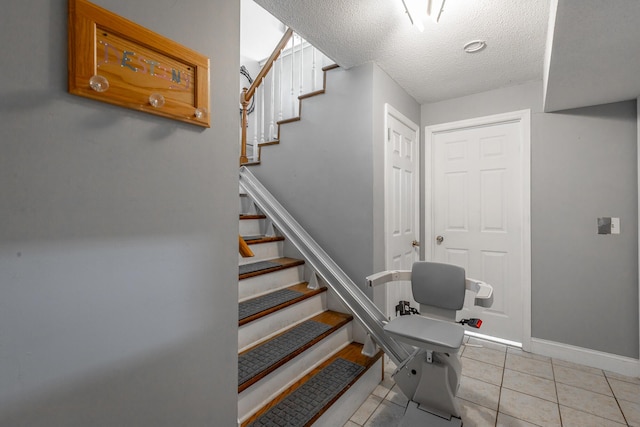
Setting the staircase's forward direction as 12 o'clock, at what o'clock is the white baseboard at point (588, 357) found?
The white baseboard is roughly at 10 o'clock from the staircase.

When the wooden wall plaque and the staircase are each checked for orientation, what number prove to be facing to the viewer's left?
0

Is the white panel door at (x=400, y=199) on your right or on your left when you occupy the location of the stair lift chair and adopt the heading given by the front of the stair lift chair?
on your right

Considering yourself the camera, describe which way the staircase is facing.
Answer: facing the viewer and to the right of the viewer

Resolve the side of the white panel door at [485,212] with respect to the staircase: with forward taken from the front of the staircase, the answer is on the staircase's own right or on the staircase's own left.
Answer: on the staircase's own left

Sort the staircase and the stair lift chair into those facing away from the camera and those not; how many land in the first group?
0

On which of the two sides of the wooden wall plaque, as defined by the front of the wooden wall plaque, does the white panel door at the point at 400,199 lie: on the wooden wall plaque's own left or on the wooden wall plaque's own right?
on the wooden wall plaque's own left

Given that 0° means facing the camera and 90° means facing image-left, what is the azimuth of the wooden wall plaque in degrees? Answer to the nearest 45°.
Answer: approximately 315°

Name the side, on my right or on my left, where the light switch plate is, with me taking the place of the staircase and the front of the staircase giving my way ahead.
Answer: on my left

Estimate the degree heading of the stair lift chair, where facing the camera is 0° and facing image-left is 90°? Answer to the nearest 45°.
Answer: approximately 45°
